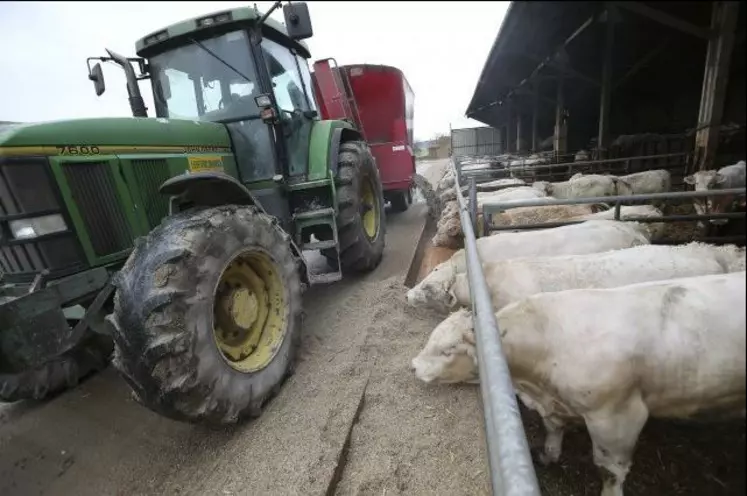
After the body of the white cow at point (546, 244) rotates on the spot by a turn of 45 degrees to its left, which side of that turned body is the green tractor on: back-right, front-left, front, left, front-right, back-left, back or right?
front

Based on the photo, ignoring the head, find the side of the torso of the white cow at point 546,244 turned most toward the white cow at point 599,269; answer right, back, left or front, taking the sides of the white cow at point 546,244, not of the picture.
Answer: left

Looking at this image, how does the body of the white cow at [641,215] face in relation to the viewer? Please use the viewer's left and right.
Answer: facing to the left of the viewer

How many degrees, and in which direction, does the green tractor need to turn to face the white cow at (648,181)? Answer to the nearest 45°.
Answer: approximately 135° to its left

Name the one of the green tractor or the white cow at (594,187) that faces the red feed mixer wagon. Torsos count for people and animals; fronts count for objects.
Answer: the white cow

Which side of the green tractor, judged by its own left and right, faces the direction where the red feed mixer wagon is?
back

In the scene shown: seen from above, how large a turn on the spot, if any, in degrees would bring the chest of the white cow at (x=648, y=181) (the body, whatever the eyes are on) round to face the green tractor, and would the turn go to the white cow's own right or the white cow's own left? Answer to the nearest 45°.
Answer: approximately 45° to the white cow's own left

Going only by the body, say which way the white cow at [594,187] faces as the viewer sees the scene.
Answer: to the viewer's left

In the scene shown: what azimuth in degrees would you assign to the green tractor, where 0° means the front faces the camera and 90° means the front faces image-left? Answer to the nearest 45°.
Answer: approximately 45°

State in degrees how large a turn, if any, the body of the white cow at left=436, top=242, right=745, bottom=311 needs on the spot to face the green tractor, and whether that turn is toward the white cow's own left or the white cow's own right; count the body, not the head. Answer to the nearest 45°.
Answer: approximately 45° to the white cow's own left

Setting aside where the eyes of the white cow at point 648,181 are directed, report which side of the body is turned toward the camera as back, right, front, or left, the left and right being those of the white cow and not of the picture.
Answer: left

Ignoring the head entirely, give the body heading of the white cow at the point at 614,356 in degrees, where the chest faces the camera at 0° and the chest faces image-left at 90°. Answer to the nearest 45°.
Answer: approximately 90°

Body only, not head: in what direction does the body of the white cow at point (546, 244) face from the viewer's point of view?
to the viewer's left
